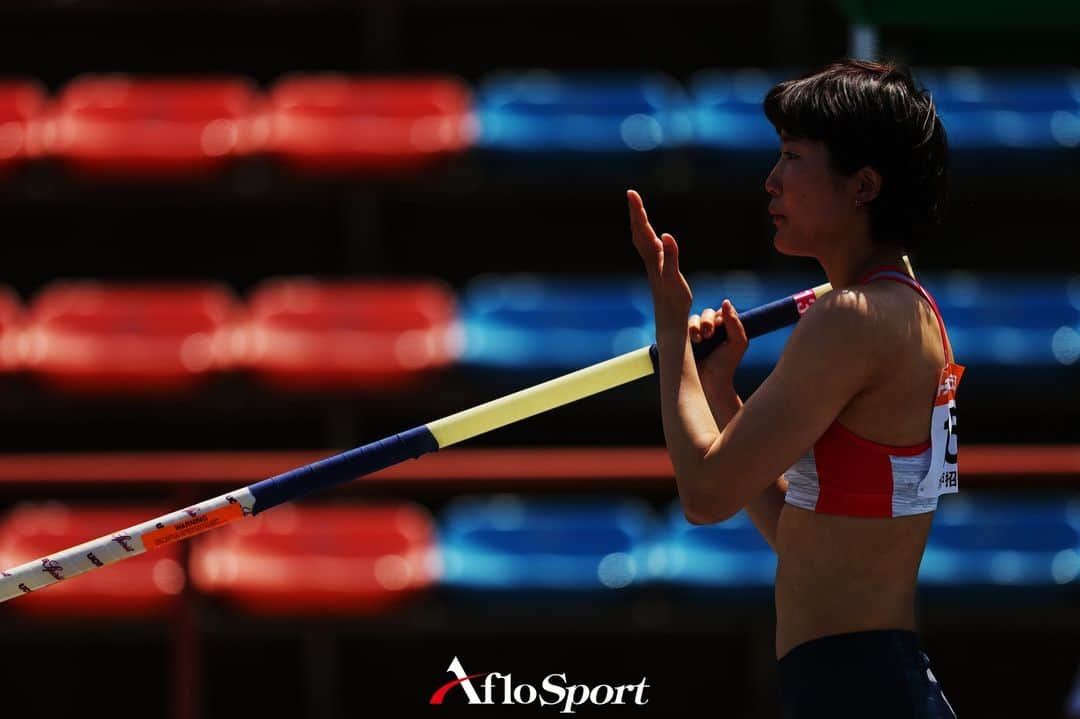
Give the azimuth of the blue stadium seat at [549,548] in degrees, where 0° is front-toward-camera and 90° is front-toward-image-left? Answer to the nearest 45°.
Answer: approximately 0°

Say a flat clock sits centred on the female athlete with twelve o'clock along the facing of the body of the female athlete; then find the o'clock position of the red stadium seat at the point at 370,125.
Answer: The red stadium seat is roughly at 2 o'clock from the female athlete.

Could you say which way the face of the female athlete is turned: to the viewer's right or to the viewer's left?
to the viewer's left

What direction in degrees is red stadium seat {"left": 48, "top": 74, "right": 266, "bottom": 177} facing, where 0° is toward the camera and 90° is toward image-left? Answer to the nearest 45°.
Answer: approximately 0°

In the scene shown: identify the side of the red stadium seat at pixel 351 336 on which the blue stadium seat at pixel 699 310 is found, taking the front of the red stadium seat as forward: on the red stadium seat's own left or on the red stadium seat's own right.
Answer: on the red stadium seat's own left

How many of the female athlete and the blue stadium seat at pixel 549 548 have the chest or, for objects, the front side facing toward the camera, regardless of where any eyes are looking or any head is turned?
1
